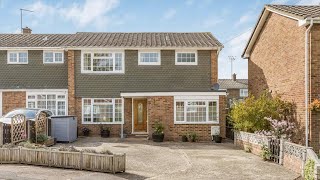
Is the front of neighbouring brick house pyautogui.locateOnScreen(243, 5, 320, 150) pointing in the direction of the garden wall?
yes

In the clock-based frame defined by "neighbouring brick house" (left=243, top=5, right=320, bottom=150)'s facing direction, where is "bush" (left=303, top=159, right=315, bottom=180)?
The bush is roughly at 12 o'clock from the neighbouring brick house.

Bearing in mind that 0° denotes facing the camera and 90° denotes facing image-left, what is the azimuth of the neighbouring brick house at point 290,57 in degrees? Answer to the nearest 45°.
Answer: approximately 0°

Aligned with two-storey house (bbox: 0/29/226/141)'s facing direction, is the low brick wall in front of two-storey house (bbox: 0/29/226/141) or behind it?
in front

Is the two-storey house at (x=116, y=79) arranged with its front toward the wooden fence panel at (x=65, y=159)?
yes

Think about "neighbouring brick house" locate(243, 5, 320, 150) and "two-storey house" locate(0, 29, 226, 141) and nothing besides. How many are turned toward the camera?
2

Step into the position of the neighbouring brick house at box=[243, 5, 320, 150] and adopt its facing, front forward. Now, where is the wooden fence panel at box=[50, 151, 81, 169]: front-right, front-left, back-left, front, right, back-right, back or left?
front-right

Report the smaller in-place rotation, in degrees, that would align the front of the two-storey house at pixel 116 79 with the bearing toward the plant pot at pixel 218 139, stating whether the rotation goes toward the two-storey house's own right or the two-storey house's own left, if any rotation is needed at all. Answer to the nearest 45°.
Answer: approximately 45° to the two-storey house's own left
